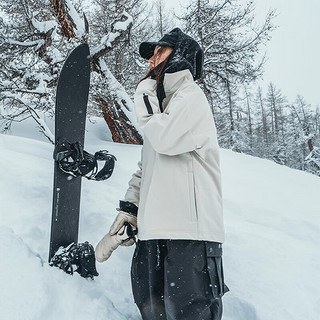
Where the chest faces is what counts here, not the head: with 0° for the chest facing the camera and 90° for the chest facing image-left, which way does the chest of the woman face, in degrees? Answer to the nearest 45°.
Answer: approximately 45°
